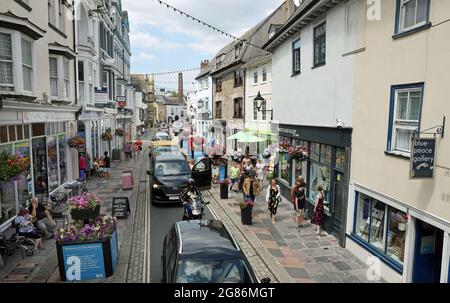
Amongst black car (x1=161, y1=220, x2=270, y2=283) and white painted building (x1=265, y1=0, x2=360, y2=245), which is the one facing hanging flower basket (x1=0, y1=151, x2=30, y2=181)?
the white painted building

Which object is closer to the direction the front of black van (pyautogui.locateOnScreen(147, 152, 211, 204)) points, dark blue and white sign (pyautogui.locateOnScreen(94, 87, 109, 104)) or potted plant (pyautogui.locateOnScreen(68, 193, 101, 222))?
the potted plant

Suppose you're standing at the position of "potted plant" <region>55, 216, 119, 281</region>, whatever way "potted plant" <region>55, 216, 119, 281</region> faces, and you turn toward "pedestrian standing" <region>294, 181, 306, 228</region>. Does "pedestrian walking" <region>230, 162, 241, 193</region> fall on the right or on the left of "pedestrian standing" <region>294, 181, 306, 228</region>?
left

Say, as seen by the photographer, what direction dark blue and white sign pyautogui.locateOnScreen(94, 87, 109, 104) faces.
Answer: facing the viewer

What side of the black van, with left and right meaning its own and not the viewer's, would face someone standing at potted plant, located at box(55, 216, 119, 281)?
front

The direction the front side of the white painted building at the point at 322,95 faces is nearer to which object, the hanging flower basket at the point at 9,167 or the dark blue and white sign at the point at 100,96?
the hanging flower basket

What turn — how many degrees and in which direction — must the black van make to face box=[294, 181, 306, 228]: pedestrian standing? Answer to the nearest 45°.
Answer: approximately 45° to its left

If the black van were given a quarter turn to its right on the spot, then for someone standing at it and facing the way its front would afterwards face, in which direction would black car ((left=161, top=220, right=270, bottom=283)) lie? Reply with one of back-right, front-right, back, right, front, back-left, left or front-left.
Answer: left

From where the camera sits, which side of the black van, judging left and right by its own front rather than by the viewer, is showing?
front
